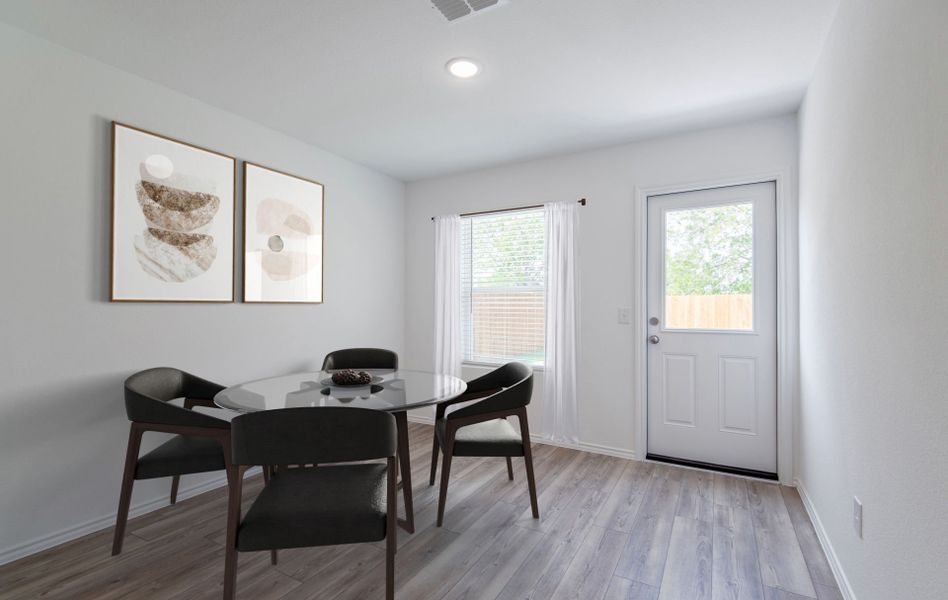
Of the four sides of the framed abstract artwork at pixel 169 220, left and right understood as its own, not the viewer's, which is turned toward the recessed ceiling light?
front

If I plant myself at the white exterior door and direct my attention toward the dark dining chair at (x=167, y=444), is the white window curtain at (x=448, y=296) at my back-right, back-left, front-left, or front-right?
front-right

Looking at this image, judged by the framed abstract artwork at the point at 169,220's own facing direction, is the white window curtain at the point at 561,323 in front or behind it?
in front

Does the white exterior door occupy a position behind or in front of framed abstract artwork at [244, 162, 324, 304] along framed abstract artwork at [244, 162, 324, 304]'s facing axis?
in front

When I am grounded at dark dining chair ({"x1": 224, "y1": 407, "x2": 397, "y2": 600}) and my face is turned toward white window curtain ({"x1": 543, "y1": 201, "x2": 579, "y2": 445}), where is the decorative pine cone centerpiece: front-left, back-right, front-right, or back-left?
front-left

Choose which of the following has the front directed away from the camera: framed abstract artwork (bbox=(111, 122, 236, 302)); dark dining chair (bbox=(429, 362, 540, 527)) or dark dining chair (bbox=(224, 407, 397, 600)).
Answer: dark dining chair (bbox=(224, 407, 397, 600))

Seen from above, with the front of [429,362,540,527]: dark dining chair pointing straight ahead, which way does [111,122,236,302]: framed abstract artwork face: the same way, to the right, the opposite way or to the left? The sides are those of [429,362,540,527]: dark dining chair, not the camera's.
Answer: the opposite way

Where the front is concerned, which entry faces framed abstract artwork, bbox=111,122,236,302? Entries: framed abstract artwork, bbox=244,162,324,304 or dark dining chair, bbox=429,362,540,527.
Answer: the dark dining chair

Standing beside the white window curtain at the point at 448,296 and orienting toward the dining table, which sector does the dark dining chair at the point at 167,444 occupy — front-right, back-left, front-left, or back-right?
front-right

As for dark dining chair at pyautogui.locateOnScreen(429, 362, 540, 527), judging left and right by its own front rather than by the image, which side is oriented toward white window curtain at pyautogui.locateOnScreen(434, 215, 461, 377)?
right

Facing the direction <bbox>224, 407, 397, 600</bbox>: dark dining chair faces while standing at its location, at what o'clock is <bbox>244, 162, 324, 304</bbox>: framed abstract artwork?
The framed abstract artwork is roughly at 12 o'clock from the dark dining chair.

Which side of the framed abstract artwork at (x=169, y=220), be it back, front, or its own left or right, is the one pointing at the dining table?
front

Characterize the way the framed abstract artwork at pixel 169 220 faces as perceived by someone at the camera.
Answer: facing the viewer and to the right of the viewer

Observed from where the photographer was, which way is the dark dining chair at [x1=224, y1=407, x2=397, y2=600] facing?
facing away from the viewer

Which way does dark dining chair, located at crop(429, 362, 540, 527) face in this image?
to the viewer's left
